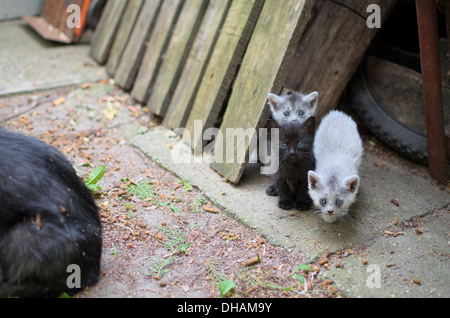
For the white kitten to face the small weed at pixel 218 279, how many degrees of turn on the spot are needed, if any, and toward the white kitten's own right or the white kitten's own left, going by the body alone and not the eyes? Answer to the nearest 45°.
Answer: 0° — it already faces it
